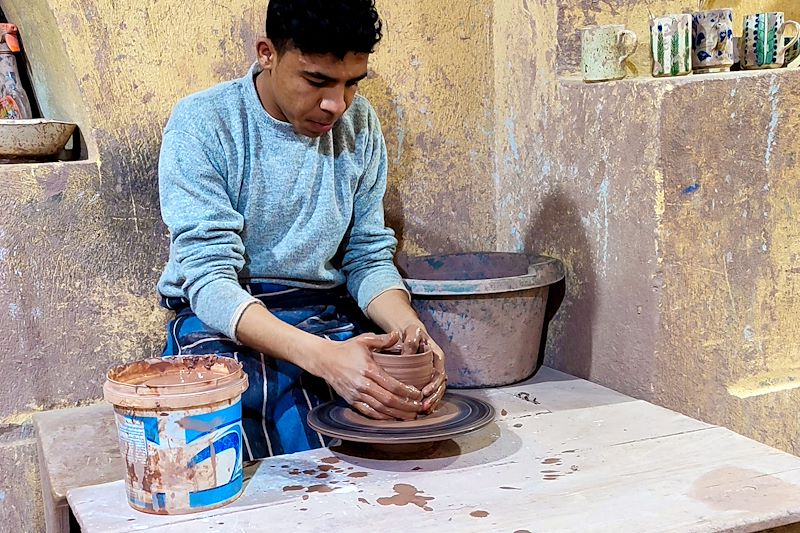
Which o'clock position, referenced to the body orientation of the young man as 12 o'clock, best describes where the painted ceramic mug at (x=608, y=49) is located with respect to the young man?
The painted ceramic mug is roughly at 10 o'clock from the young man.

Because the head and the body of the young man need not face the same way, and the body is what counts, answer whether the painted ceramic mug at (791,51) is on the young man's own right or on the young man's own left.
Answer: on the young man's own left

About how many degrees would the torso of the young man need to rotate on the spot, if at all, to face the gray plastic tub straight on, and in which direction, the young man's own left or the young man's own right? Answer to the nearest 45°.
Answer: approximately 90° to the young man's own left

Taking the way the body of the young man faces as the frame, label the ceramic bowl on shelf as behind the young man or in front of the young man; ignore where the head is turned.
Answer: behind

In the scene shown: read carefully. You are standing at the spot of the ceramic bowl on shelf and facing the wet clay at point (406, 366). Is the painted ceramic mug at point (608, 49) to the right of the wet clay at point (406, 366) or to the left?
left

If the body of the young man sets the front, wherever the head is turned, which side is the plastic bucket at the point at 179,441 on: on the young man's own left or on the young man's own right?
on the young man's own right

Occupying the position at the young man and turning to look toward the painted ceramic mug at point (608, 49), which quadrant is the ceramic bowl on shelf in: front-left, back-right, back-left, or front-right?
back-left

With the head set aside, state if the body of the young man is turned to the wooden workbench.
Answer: yes

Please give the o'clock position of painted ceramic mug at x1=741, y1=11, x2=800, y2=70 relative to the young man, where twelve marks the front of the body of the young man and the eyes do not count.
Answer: The painted ceramic mug is roughly at 10 o'clock from the young man.

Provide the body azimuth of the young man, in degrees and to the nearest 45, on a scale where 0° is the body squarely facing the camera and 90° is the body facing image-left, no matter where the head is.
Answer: approximately 315°
